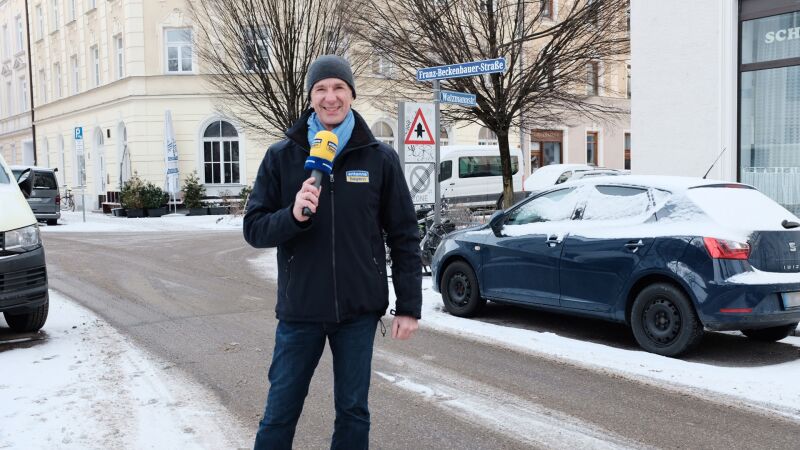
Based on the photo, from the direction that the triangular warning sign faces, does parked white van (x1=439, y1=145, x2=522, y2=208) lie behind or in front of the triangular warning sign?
behind

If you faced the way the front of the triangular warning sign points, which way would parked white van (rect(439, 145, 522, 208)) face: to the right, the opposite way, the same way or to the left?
to the right

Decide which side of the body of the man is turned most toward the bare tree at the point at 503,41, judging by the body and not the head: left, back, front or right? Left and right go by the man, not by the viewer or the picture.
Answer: back

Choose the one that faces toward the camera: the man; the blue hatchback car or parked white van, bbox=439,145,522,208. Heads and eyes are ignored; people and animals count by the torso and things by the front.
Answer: the man

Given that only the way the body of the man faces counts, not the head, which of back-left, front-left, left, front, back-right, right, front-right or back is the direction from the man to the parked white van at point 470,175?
back

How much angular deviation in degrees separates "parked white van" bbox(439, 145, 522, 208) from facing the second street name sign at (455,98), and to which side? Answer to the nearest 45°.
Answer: approximately 90° to its left

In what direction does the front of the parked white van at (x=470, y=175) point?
to the viewer's left

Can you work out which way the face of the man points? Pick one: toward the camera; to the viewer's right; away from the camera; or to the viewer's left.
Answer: toward the camera

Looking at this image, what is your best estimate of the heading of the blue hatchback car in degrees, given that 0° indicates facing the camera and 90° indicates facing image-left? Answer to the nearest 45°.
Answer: approximately 135°

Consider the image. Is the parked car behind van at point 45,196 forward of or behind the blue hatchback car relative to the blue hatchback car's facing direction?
forward

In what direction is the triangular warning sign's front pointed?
toward the camera

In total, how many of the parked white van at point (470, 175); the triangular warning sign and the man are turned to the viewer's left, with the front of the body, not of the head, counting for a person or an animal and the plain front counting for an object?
1

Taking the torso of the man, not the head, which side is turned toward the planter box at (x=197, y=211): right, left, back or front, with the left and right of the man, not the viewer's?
back

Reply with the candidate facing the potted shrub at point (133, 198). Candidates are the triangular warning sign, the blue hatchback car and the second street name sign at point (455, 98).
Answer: the blue hatchback car

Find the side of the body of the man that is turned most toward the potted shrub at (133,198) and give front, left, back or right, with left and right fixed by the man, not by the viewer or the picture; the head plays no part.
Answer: back

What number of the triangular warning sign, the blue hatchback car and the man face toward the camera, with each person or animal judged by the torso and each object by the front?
2
